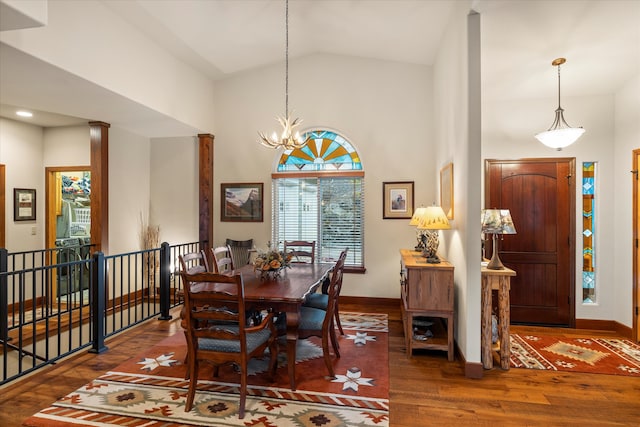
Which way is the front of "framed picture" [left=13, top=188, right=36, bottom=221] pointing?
toward the camera

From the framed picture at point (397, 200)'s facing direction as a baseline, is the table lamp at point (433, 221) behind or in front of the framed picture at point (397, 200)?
in front

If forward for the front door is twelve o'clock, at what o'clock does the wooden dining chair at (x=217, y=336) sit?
The wooden dining chair is roughly at 1 o'clock from the front door.

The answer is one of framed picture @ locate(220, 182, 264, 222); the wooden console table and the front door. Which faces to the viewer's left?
the wooden console table

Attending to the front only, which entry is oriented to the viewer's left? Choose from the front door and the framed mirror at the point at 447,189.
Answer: the framed mirror

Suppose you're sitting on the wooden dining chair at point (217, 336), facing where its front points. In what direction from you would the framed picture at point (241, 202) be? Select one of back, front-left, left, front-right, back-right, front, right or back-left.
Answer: front-left

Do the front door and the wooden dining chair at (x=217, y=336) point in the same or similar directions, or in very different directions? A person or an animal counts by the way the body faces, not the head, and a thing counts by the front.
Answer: very different directions

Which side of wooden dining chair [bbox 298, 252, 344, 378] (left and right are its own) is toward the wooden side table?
back

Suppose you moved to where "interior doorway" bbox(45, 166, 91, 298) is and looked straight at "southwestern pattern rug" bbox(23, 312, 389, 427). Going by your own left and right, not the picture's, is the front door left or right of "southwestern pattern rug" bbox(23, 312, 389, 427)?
left

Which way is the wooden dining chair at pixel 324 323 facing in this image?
to the viewer's left

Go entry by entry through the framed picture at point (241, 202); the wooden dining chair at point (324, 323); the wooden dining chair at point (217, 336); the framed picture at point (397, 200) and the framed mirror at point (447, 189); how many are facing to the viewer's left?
2

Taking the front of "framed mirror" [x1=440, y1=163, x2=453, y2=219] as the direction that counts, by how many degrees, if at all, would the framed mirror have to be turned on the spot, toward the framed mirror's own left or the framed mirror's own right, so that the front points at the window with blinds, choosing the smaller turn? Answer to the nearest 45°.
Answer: approximately 45° to the framed mirror's own right

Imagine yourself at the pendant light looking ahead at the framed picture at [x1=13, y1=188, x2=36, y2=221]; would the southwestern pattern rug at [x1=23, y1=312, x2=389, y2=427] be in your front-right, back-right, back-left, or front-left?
front-left

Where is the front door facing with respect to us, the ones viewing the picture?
facing the viewer

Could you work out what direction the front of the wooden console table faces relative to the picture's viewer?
facing to the left of the viewer

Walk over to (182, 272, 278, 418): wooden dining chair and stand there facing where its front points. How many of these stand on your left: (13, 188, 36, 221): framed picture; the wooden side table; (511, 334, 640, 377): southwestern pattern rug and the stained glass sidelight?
1

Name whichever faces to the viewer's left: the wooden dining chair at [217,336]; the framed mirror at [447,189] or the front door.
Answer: the framed mirror

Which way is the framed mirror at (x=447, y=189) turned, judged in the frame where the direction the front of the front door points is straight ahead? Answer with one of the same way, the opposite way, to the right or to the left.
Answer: to the right

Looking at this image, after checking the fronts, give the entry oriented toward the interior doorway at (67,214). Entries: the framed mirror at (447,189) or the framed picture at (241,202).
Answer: the framed mirror at (447,189)

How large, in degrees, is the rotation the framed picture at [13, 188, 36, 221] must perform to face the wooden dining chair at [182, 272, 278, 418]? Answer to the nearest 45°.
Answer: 0° — it already faces it

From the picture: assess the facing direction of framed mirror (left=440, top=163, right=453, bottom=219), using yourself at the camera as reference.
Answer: facing to the left of the viewer

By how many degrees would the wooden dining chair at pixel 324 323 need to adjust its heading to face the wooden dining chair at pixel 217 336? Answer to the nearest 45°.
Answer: approximately 45° to its left
